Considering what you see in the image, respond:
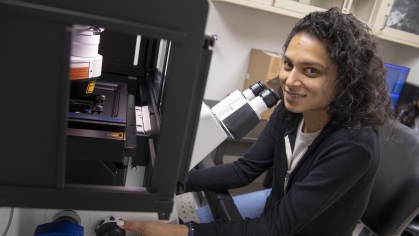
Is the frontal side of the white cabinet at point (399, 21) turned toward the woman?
yes

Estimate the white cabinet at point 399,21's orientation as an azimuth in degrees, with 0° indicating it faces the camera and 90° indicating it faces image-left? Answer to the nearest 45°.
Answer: approximately 0°

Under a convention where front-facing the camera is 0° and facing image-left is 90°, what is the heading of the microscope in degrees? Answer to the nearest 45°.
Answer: approximately 270°

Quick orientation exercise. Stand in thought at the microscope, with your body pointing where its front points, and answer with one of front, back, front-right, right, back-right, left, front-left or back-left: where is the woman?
front-left

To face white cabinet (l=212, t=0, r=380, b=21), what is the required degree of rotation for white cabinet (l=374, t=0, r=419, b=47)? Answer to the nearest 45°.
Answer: approximately 45° to its right
